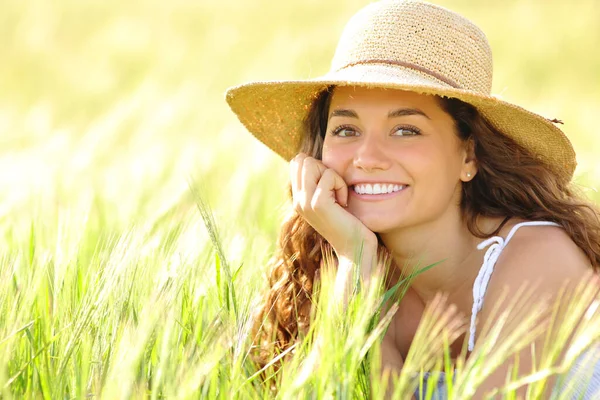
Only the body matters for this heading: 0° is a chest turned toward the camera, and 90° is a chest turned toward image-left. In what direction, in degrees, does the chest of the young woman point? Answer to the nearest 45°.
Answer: approximately 45°
